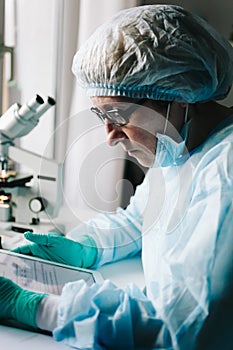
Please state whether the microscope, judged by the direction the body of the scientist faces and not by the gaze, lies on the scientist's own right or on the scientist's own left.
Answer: on the scientist's own right

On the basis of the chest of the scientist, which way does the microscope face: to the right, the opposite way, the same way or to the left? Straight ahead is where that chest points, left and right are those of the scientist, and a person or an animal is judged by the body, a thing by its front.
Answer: the opposite way

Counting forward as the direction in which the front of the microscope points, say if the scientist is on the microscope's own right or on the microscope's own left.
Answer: on the microscope's own right

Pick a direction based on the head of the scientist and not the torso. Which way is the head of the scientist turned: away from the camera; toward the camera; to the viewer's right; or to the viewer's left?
to the viewer's left

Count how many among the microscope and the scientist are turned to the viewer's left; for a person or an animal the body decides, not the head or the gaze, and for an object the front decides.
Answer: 1

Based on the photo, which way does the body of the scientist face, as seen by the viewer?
to the viewer's left

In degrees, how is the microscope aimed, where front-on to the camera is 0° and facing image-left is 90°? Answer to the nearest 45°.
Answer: approximately 270°
